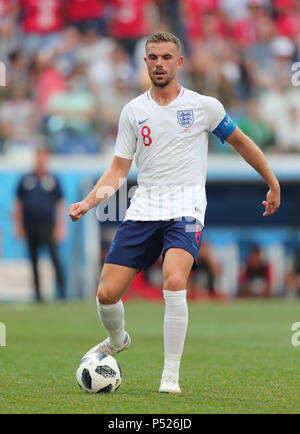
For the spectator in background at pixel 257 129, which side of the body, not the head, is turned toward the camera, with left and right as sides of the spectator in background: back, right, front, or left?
front

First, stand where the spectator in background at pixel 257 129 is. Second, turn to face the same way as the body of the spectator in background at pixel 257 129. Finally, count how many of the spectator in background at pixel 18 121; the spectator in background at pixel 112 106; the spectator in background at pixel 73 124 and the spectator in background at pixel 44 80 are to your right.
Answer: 4

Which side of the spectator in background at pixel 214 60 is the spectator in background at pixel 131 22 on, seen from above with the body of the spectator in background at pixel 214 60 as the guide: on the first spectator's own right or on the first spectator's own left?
on the first spectator's own right

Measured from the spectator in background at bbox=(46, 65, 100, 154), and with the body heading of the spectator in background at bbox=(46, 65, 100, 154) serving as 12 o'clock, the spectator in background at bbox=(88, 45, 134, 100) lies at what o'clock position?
the spectator in background at bbox=(88, 45, 134, 100) is roughly at 7 o'clock from the spectator in background at bbox=(46, 65, 100, 154).

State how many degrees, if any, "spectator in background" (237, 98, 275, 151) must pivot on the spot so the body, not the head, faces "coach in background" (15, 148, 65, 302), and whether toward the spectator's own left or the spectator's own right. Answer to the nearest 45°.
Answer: approximately 45° to the spectator's own right

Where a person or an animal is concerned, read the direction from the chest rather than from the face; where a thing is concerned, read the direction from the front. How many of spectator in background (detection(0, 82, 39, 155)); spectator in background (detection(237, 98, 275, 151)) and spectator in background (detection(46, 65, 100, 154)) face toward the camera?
3

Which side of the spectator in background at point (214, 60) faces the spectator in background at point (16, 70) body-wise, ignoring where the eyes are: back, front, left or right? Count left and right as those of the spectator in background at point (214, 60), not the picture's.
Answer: right

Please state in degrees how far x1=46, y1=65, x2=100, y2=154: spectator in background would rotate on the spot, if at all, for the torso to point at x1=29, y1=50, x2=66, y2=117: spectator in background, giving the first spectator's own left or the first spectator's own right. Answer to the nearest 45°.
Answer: approximately 135° to the first spectator's own right

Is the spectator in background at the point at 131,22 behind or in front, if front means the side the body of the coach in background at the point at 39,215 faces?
behind

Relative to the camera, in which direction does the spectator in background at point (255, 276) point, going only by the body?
toward the camera
